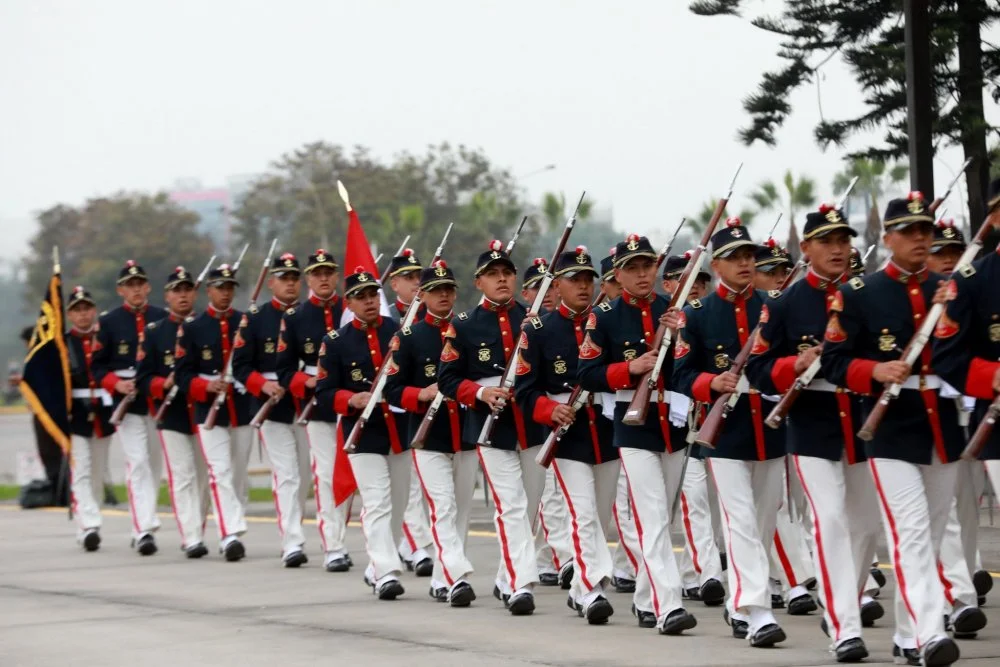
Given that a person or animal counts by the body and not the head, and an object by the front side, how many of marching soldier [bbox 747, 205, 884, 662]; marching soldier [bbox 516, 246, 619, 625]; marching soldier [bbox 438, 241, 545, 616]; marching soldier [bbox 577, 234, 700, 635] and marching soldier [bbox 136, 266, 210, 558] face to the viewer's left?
0

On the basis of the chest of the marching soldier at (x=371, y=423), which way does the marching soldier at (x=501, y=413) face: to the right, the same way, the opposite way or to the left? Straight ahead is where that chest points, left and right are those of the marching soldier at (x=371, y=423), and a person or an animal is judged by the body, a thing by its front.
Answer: the same way

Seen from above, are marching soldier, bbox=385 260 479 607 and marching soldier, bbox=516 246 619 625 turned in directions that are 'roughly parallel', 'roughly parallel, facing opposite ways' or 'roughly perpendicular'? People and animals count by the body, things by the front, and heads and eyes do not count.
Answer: roughly parallel

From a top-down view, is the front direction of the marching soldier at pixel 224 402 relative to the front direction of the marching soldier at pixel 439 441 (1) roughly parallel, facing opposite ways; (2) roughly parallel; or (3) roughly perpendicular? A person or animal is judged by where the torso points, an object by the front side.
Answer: roughly parallel

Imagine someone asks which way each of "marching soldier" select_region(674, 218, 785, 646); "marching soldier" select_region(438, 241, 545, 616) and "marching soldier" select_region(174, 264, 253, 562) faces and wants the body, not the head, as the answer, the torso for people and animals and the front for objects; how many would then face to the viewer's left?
0

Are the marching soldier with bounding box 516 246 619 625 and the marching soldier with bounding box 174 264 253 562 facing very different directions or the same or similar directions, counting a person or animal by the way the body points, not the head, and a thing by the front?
same or similar directions
